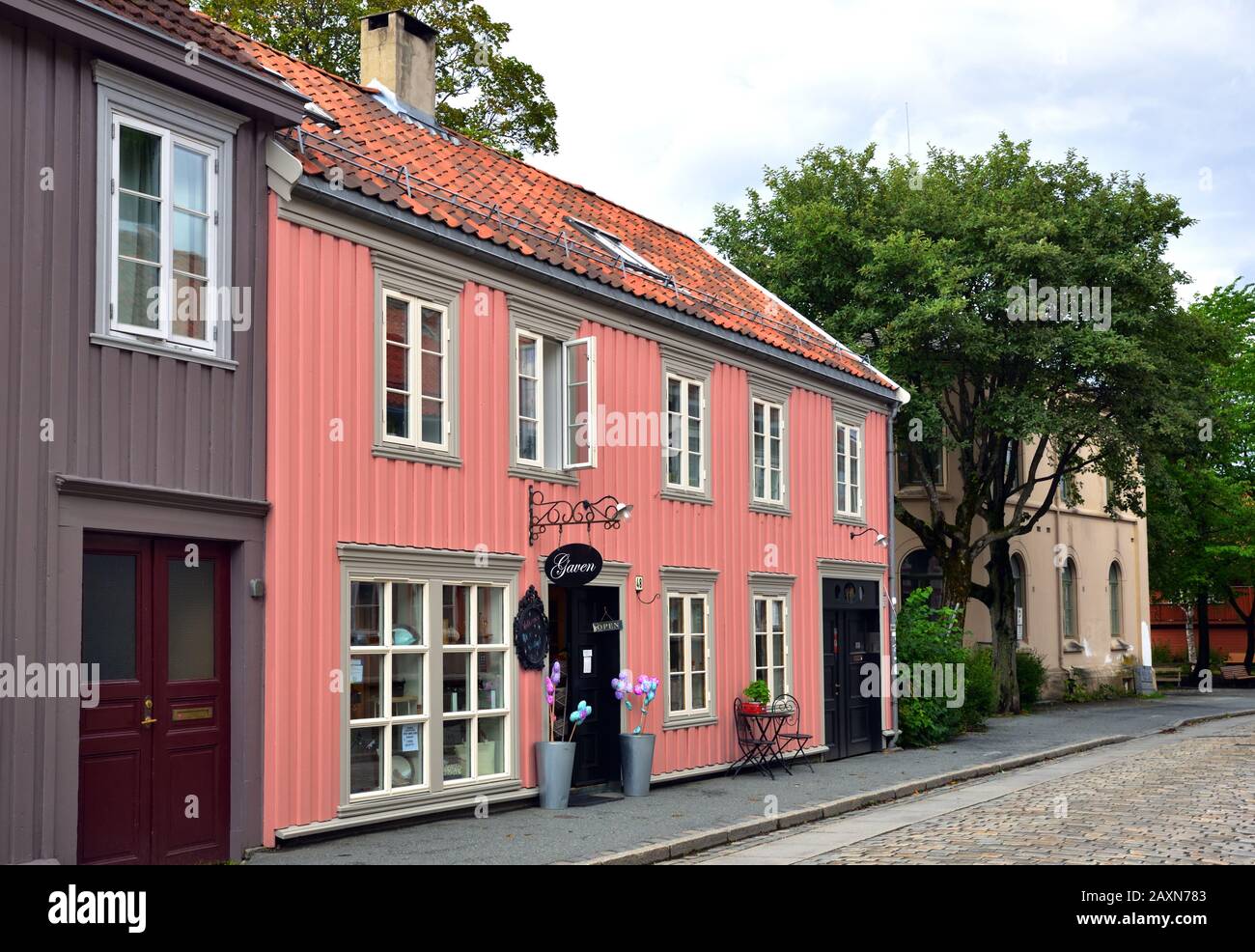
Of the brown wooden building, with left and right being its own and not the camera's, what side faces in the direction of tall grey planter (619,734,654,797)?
left

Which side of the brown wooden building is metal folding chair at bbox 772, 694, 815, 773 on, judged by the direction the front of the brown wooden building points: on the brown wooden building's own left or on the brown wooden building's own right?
on the brown wooden building's own left

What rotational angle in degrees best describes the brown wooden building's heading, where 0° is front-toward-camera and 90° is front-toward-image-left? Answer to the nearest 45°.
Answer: approximately 315°

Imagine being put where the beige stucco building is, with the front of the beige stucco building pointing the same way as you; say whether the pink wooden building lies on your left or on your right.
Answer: on your right

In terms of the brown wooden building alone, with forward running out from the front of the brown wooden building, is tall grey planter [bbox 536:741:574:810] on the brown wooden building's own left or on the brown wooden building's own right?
on the brown wooden building's own left

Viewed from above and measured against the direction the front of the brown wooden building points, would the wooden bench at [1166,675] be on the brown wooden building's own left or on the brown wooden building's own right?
on the brown wooden building's own left

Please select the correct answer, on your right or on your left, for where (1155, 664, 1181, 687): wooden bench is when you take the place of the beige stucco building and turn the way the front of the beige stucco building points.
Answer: on your left

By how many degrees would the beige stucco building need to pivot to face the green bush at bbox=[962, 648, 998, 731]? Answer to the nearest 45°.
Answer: approximately 45° to its right

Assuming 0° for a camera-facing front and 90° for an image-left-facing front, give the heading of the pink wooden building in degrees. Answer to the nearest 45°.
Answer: approximately 315°
